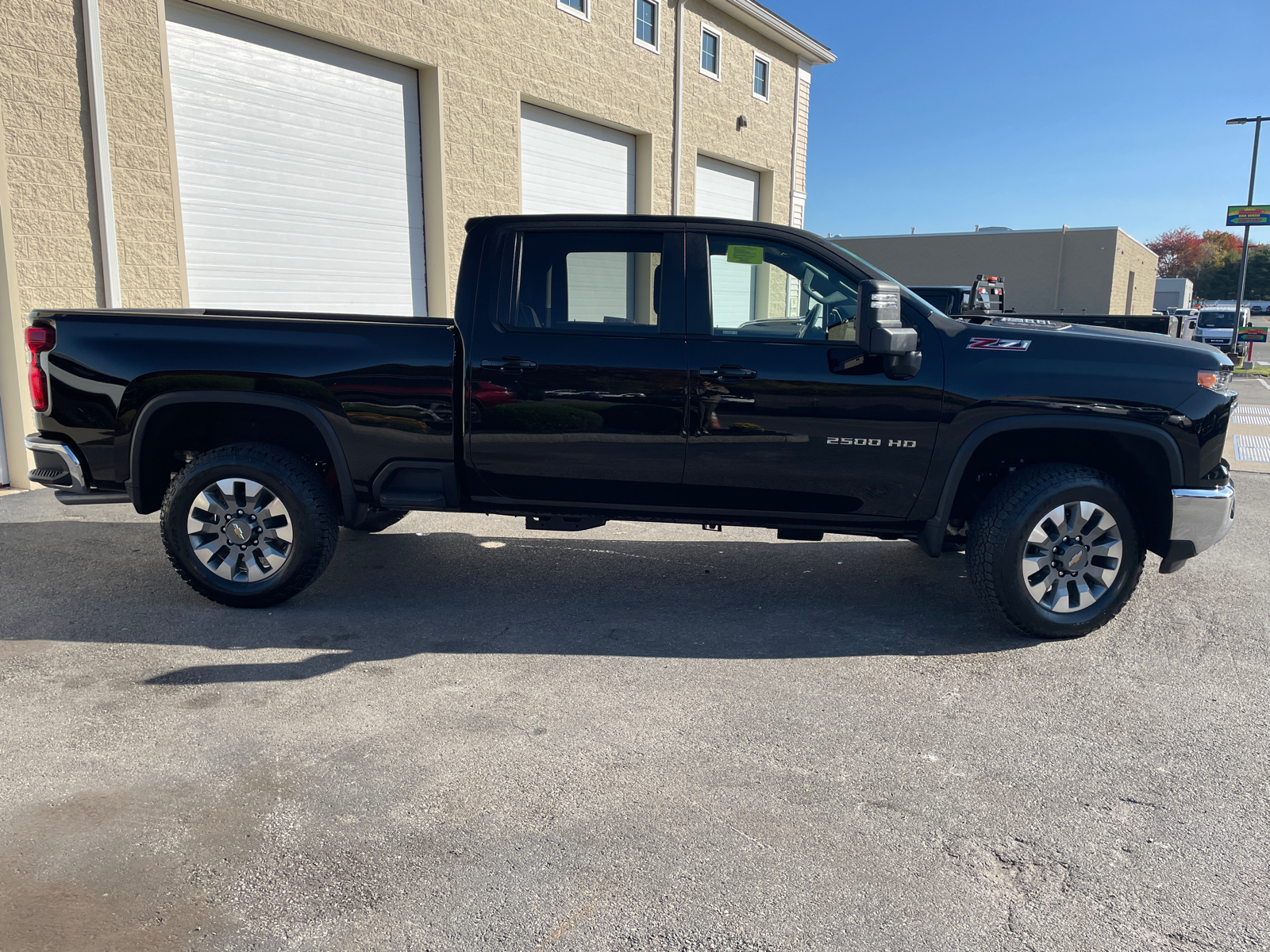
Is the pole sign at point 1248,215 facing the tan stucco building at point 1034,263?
no

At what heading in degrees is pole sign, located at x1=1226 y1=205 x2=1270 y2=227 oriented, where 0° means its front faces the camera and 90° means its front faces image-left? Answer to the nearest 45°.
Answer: approximately 0°

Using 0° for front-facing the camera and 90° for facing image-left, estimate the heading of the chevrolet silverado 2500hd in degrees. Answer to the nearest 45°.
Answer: approximately 270°

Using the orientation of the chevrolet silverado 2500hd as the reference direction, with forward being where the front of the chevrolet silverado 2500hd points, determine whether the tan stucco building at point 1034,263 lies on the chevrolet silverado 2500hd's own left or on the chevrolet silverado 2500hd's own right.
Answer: on the chevrolet silverado 2500hd's own left

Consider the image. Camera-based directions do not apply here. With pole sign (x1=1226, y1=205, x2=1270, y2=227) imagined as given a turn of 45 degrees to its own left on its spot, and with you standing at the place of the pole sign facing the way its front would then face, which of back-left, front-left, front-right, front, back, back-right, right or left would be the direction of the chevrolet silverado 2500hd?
front-right
